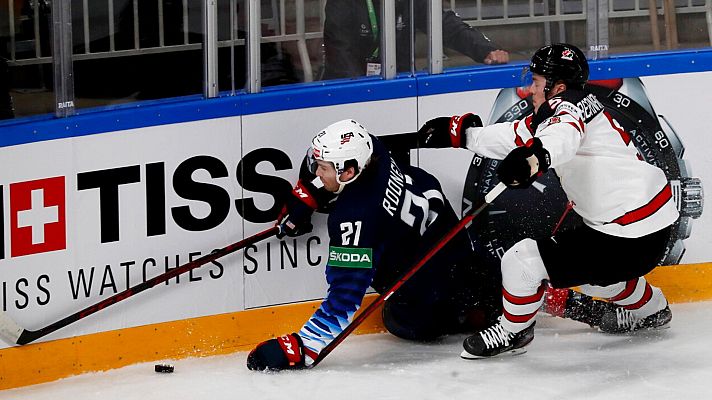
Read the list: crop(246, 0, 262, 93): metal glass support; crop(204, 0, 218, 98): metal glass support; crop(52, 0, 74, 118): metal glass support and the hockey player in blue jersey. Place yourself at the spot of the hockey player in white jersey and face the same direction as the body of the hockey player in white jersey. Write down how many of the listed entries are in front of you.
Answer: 4

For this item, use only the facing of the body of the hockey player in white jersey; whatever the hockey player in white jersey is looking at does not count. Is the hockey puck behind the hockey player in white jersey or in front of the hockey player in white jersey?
in front

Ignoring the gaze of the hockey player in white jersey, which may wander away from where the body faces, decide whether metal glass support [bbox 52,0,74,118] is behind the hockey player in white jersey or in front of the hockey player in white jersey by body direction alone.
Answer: in front

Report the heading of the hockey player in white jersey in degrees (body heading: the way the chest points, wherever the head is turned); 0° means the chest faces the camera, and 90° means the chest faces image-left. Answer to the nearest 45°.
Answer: approximately 90°

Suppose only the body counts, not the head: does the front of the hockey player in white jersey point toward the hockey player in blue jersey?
yes

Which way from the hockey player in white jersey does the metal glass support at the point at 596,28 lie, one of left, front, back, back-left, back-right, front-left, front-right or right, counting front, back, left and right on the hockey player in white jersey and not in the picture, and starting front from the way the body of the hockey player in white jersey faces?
right

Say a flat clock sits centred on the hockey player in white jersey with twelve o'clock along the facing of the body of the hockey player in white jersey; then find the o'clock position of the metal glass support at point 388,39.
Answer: The metal glass support is roughly at 1 o'clock from the hockey player in white jersey.

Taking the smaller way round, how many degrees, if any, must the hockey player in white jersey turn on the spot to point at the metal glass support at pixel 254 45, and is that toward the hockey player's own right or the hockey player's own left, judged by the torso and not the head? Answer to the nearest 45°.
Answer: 0° — they already face it

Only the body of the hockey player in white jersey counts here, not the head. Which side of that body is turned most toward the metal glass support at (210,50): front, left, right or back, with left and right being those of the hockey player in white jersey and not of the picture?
front
